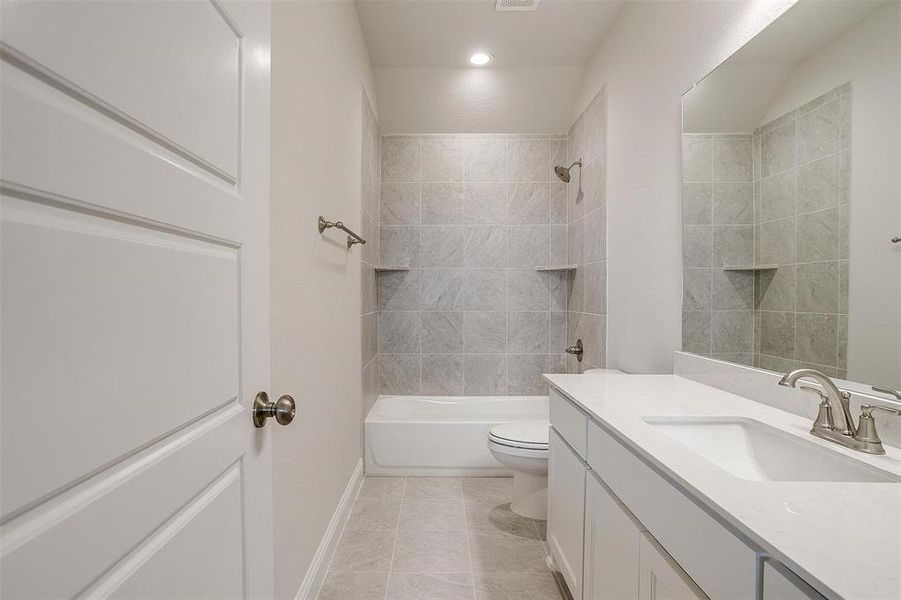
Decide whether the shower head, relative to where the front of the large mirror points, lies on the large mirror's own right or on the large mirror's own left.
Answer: on the large mirror's own right

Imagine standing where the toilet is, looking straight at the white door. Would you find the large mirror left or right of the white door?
left

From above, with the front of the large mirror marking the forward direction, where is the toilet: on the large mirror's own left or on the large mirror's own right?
on the large mirror's own right

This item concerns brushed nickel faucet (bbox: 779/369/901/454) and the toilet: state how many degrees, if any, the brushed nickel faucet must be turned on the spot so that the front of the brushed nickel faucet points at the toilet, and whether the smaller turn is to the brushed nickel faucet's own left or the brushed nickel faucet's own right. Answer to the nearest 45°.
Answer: approximately 90° to the brushed nickel faucet's own right

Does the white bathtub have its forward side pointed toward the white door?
yes

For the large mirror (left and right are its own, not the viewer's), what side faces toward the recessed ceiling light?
right

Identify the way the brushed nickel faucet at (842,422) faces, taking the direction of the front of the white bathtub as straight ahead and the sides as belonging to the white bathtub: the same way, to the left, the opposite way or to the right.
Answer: to the right
